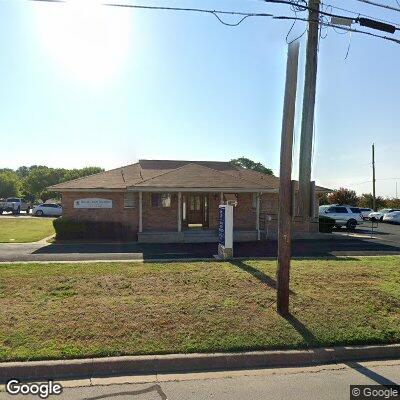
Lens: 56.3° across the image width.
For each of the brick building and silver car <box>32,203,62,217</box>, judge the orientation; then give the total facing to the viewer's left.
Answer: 1

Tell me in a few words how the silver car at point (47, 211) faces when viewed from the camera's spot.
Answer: facing to the left of the viewer

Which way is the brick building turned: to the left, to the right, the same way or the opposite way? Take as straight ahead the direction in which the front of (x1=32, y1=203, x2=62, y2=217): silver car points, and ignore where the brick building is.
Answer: to the left

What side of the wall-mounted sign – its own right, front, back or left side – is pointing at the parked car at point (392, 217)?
left

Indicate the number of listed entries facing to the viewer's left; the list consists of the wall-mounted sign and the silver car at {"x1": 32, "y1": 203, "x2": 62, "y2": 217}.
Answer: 1

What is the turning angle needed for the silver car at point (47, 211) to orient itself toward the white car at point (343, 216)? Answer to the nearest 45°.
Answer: approximately 135° to its left

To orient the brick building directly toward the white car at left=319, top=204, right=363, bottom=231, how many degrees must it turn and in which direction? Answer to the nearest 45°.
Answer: approximately 135° to its left

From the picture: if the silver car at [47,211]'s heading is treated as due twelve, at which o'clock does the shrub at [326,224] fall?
The shrub is roughly at 8 o'clock from the silver car.

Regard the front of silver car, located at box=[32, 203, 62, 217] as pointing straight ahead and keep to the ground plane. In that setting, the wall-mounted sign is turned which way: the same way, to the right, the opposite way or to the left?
to the left

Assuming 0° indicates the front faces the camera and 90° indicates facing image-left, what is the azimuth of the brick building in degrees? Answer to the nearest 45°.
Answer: approximately 0°

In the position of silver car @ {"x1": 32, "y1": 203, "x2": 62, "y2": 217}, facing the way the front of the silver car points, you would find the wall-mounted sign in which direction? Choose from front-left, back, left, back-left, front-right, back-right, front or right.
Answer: left

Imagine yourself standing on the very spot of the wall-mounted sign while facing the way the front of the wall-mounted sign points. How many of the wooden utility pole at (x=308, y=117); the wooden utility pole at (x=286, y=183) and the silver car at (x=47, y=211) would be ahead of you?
2

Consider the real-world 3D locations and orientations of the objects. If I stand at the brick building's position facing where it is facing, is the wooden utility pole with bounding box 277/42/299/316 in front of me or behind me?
in front

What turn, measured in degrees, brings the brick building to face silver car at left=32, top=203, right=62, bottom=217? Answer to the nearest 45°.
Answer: approximately 135° to its right
